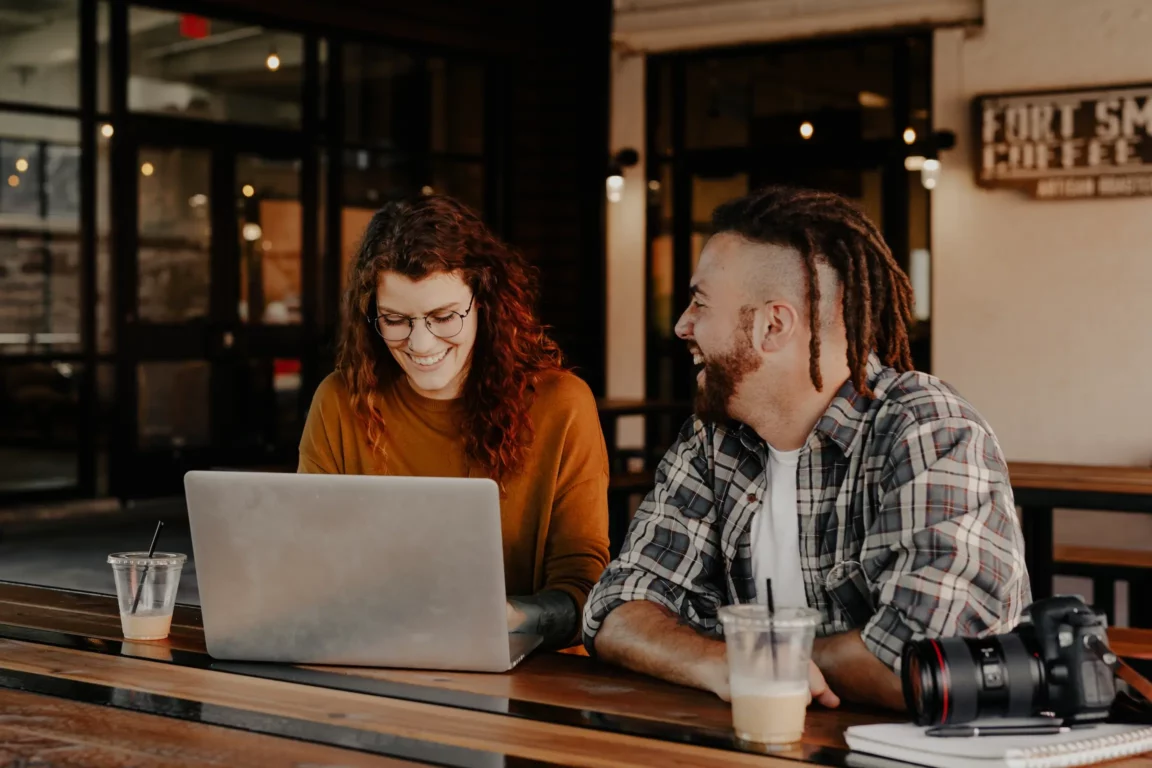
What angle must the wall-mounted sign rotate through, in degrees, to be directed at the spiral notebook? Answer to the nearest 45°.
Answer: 0° — it already faces it

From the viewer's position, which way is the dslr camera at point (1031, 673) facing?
facing to the left of the viewer

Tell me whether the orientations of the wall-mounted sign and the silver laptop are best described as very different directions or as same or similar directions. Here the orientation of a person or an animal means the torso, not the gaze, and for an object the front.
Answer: very different directions

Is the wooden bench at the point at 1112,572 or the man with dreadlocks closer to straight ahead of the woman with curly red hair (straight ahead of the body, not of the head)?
the man with dreadlocks

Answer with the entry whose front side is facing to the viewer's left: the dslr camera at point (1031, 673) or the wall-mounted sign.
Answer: the dslr camera

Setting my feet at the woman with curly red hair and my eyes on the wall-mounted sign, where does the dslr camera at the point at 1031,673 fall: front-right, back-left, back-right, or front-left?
back-right

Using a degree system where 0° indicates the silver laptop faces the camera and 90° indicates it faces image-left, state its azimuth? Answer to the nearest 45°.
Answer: approximately 180°
